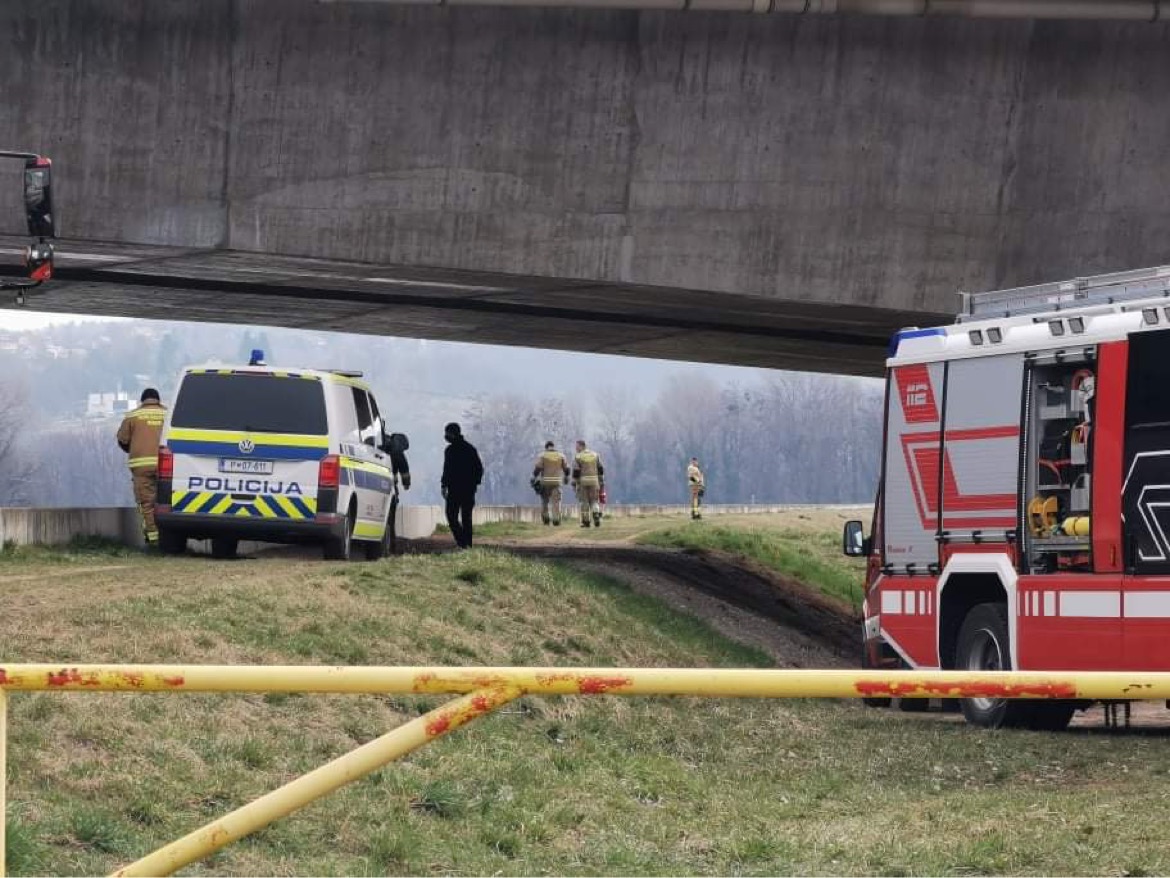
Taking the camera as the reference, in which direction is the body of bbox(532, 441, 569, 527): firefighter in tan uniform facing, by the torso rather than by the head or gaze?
away from the camera

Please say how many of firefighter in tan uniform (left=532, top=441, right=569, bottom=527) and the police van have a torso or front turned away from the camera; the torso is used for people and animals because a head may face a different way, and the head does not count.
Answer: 2

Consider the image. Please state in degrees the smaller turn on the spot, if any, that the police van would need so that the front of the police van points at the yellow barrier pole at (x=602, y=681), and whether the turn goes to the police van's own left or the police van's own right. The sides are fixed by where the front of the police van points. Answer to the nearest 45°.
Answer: approximately 180°

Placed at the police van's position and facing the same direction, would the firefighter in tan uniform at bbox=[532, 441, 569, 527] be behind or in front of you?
in front

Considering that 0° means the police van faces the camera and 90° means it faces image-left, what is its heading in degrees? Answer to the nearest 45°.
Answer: approximately 180°

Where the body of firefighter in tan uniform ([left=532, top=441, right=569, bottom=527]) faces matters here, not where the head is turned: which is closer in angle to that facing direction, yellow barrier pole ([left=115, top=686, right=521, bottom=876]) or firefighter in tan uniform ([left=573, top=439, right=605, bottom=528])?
the firefighter in tan uniform

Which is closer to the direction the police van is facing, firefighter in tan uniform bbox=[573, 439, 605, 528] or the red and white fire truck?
the firefighter in tan uniform

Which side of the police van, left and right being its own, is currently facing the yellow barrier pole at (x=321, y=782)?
back

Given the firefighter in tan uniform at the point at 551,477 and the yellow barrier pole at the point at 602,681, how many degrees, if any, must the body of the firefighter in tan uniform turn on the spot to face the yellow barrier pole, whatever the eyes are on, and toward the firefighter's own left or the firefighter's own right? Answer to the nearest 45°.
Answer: approximately 180°

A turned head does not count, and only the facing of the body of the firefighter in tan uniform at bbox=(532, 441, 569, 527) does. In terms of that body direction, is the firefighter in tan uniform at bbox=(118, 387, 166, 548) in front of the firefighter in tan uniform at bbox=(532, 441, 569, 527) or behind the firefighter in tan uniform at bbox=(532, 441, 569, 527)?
behind
